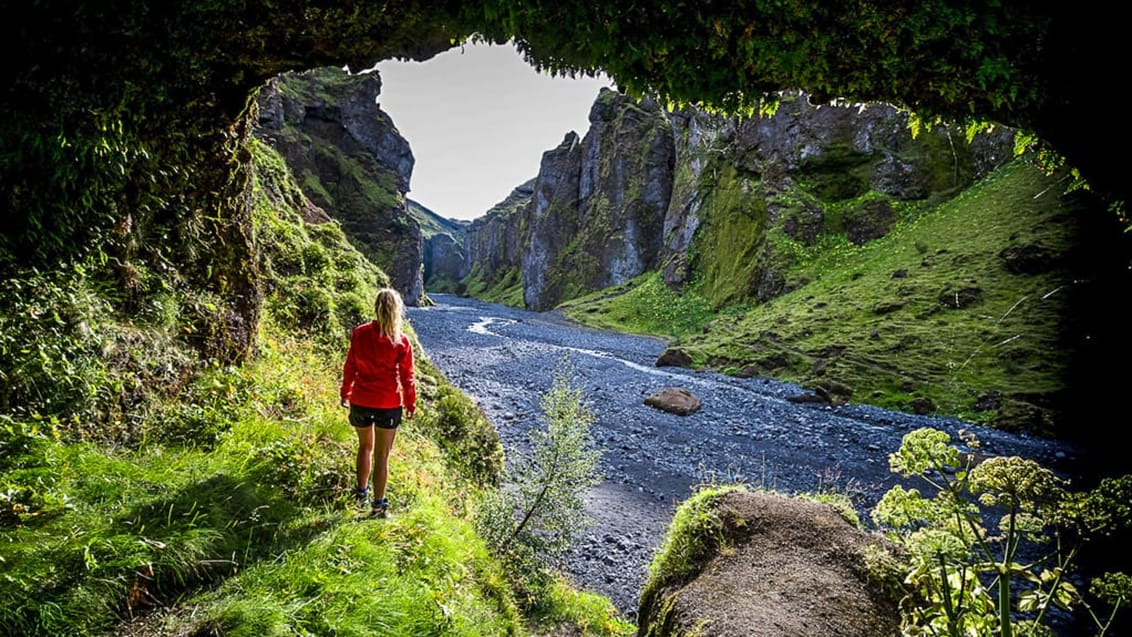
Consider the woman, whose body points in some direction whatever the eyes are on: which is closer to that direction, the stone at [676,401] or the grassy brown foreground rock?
the stone

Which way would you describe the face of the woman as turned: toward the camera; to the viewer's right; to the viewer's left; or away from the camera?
away from the camera

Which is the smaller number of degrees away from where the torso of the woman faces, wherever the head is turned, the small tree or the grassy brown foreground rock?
the small tree

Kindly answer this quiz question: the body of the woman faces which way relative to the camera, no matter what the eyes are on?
away from the camera

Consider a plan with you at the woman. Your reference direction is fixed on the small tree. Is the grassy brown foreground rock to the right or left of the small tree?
right
